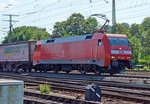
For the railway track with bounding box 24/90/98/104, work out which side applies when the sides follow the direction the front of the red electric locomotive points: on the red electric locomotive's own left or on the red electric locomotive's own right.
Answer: on the red electric locomotive's own right

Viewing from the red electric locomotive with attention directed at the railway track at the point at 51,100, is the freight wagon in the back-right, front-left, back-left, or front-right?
back-right

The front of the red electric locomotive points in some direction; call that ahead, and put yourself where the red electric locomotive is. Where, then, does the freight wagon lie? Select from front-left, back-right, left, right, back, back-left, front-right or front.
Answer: back

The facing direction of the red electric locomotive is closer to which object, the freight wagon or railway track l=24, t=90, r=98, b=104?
the railway track

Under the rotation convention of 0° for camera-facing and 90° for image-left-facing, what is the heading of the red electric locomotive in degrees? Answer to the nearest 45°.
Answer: approximately 315°
